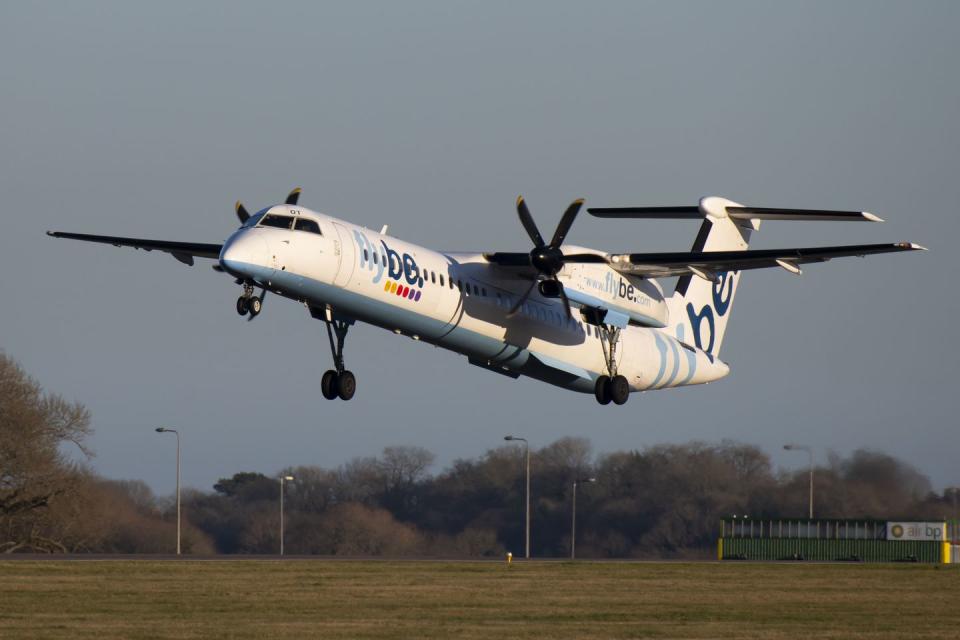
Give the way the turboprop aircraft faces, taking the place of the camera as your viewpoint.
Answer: facing the viewer and to the left of the viewer
